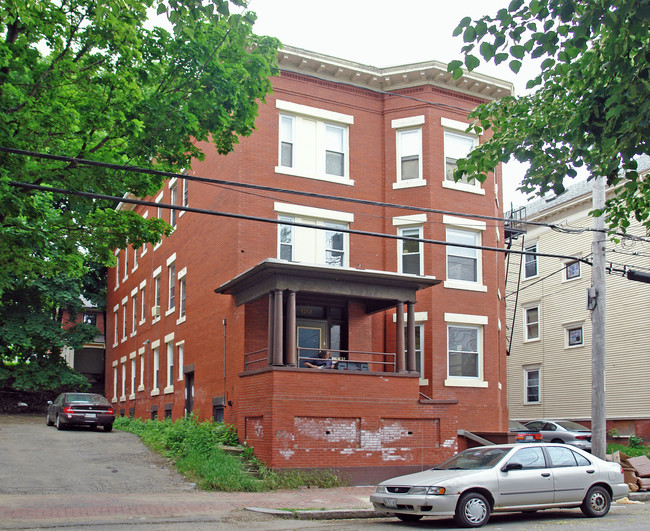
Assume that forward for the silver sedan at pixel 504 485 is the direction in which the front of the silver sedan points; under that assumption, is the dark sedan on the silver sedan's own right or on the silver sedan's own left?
on the silver sedan's own right

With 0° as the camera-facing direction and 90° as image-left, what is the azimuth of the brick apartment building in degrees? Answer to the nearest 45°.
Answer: approximately 315°

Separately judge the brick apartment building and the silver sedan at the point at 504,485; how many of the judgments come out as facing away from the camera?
0

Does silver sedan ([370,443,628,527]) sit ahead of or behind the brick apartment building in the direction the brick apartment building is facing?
ahead

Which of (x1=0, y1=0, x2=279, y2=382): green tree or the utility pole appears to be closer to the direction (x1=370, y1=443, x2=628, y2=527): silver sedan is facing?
the green tree

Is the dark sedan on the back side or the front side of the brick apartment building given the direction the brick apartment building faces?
on the back side

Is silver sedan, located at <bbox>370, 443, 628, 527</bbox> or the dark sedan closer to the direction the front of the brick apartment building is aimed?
the silver sedan

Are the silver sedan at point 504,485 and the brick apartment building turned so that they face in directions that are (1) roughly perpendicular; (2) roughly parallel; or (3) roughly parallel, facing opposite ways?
roughly perpendicular

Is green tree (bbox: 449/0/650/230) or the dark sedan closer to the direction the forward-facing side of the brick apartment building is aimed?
the green tree

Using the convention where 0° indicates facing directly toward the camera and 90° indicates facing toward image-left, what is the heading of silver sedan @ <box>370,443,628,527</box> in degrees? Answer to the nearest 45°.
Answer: approximately 45°

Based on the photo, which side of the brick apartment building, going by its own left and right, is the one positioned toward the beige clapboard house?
left
